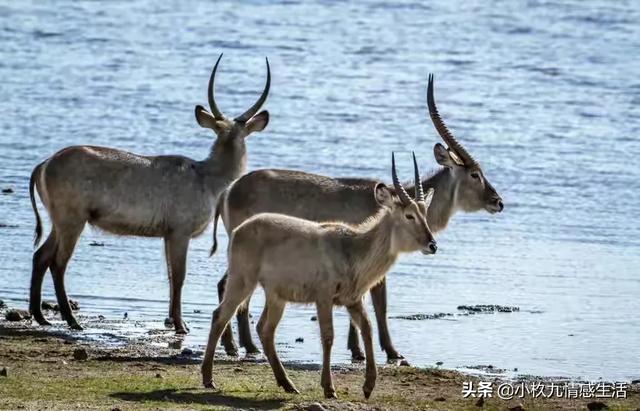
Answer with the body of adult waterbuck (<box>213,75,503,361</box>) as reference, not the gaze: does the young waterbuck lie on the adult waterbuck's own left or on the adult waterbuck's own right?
on the adult waterbuck's own right

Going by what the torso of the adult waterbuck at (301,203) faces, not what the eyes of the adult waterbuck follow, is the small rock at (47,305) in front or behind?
behind

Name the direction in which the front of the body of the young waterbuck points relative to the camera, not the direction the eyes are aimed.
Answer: to the viewer's right

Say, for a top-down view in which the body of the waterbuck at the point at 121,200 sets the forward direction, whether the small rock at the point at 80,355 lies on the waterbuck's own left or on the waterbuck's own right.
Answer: on the waterbuck's own right

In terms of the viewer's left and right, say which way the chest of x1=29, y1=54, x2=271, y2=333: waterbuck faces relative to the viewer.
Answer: facing to the right of the viewer

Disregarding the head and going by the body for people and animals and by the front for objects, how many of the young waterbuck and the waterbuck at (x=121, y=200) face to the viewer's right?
2

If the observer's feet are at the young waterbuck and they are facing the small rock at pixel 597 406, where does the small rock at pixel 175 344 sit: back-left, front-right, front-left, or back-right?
back-left

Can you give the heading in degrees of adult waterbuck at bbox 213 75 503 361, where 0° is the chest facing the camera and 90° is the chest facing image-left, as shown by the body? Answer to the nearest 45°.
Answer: approximately 270°
